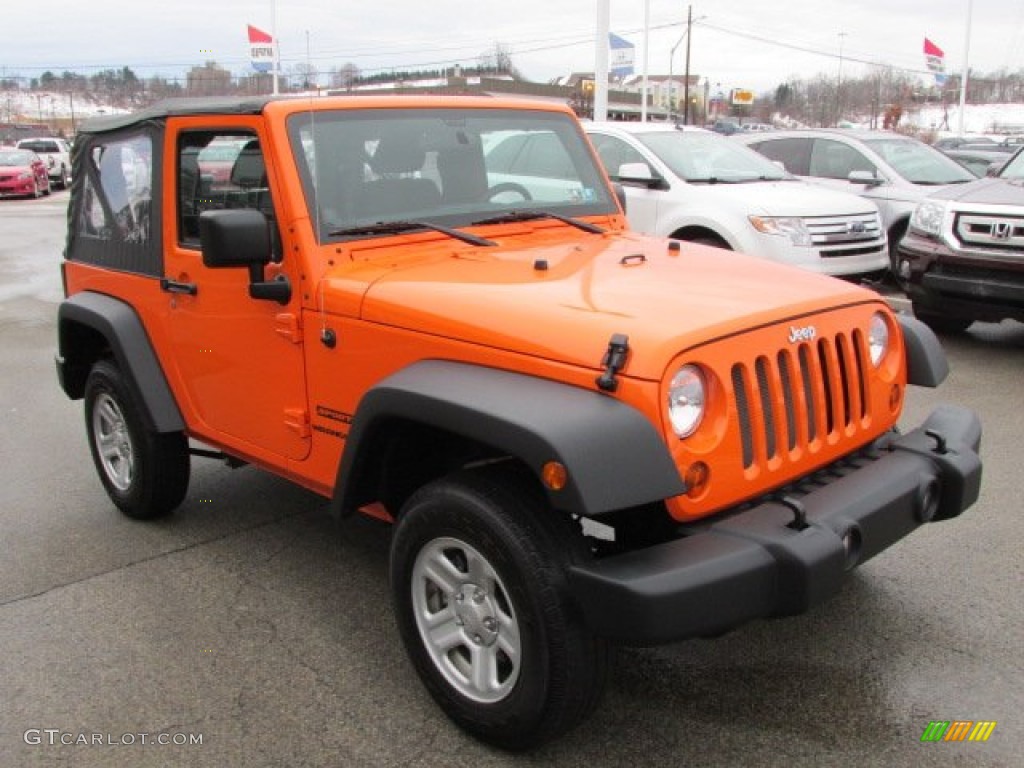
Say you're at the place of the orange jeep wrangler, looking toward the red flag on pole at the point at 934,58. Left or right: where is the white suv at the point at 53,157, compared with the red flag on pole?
left

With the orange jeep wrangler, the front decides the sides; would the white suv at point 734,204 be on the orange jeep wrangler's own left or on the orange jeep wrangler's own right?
on the orange jeep wrangler's own left

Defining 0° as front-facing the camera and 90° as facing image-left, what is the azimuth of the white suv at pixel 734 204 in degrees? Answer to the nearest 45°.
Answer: approximately 315°

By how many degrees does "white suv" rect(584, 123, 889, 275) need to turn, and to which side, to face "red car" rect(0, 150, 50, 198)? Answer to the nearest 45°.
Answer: approximately 180°

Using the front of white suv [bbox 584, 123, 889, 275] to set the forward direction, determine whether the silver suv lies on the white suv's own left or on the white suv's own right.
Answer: on the white suv's own left

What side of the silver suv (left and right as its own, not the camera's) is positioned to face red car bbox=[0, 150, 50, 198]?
back

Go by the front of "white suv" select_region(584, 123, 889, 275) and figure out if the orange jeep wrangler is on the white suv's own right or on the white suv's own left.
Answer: on the white suv's own right

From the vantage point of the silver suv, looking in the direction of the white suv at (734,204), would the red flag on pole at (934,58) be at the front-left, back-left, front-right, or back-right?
back-right

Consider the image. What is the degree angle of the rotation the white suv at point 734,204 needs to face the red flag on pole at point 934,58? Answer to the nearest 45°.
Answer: approximately 135° to its left

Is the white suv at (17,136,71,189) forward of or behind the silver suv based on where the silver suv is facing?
behind

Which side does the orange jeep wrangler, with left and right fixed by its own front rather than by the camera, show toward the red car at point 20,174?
back
